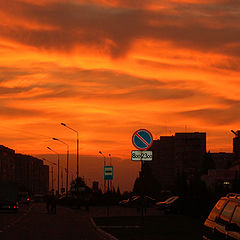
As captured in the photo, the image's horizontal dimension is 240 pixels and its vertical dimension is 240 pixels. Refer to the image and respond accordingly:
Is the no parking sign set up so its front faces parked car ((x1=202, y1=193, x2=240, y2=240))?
yes

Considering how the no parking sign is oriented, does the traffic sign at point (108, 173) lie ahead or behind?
behind

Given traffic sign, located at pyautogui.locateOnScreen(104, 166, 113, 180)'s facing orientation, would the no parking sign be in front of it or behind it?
in front

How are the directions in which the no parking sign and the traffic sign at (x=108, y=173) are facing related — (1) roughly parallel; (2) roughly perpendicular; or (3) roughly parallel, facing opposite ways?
roughly parallel

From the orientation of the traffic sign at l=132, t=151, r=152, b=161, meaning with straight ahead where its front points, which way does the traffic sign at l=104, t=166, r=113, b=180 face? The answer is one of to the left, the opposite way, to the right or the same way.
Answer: the same way

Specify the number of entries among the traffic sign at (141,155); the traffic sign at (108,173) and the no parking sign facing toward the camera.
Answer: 3

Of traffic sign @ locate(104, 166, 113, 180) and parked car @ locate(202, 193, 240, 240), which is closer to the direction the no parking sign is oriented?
the parked car

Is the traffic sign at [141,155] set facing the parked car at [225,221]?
yes

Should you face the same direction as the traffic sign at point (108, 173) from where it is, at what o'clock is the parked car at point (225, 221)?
The parked car is roughly at 12 o'clock from the traffic sign.

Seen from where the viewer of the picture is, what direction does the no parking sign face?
facing the viewer

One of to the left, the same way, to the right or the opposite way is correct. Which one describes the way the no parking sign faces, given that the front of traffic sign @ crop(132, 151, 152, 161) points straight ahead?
the same way

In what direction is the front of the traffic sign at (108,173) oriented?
toward the camera
